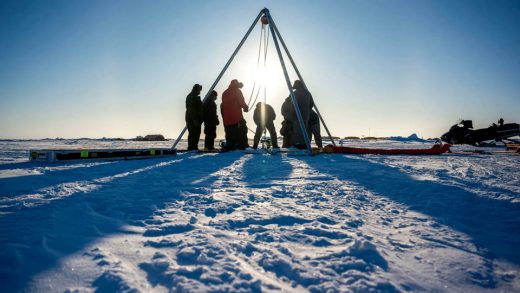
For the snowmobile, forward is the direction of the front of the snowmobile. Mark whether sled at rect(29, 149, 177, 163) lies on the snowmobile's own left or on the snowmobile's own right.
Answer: on the snowmobile's own left

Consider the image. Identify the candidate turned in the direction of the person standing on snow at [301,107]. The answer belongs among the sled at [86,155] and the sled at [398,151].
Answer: the sled at [86,155]

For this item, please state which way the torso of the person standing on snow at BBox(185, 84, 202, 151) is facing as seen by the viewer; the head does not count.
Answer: to the viewer's right

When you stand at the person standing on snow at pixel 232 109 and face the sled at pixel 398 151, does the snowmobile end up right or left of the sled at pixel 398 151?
left

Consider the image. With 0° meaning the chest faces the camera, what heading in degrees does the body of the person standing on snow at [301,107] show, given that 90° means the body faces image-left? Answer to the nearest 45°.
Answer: approximately 90°

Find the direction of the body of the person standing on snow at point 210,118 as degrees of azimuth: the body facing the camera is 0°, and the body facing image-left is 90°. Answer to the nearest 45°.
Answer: approximately 270°

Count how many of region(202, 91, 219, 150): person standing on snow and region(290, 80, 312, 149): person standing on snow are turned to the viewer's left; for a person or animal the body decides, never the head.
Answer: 1

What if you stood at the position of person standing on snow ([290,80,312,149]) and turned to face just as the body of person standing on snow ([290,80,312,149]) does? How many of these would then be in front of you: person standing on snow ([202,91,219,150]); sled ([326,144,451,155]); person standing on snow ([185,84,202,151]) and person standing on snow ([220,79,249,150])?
3

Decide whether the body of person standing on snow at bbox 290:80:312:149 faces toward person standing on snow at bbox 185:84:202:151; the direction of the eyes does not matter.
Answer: yes

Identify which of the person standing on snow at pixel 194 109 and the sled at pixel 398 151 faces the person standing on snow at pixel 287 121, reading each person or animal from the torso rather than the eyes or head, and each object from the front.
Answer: the person standing on snow at pixel 194 109
